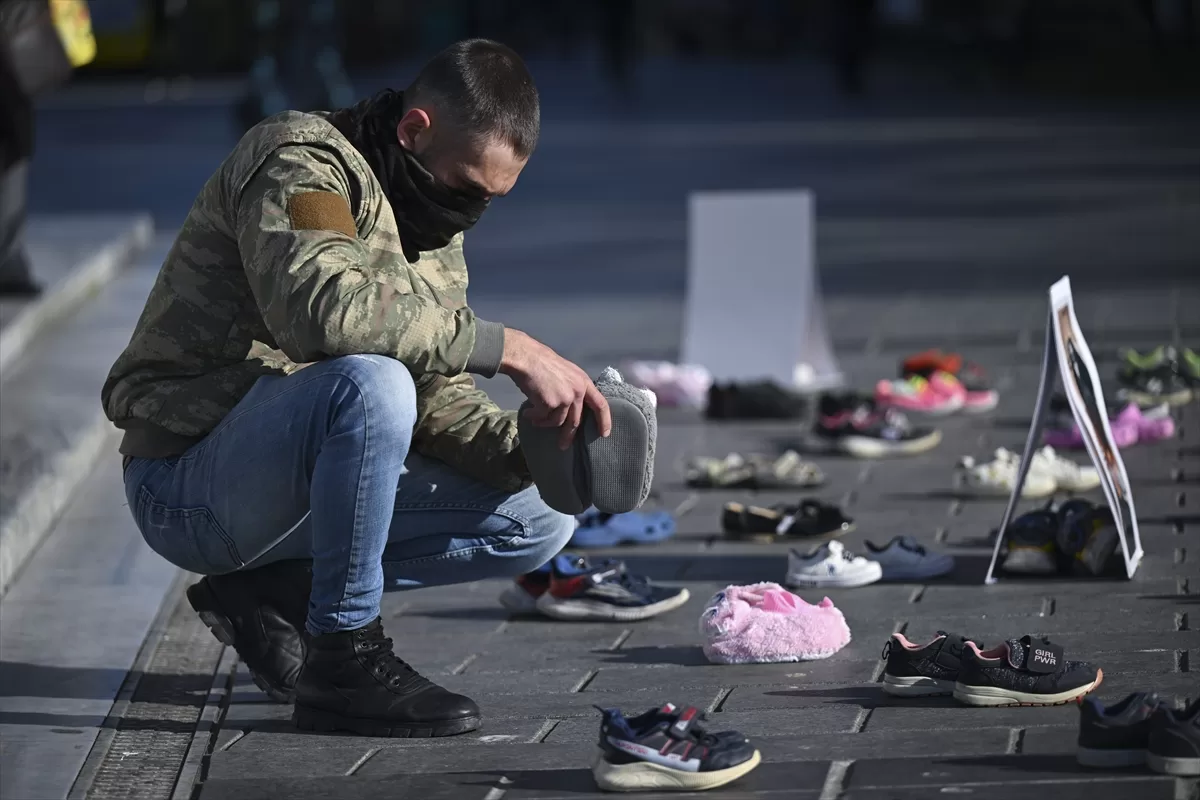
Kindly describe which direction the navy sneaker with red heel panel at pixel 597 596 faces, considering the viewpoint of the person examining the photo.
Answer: facing to the right of the viewer

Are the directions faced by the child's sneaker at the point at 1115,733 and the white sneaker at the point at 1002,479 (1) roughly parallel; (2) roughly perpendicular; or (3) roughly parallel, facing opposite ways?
roughly parallel

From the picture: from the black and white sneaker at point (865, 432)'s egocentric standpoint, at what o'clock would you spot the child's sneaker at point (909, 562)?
The child's sneaker is roughly at 3 o'clock from the black and white sneaker.

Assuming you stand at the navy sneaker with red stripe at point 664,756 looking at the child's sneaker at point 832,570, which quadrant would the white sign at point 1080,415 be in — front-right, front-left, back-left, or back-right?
front-right

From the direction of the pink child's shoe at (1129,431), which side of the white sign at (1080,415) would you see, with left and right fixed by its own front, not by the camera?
left
